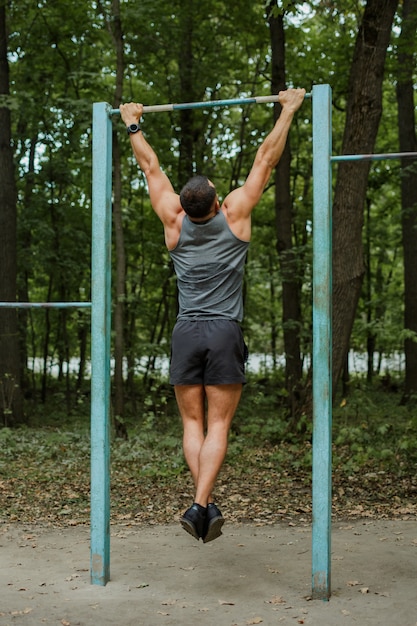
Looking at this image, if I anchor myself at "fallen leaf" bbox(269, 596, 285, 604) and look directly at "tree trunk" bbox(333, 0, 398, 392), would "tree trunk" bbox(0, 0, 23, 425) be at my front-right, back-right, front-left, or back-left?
front-left

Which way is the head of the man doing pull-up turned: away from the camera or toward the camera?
away from the camera

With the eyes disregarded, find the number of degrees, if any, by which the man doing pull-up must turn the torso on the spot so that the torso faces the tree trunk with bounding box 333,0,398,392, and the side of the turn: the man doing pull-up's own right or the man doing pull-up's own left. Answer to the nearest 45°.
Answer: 0° — they already face it

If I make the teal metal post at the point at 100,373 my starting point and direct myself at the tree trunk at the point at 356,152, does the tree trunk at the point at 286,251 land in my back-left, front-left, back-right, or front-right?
front-left

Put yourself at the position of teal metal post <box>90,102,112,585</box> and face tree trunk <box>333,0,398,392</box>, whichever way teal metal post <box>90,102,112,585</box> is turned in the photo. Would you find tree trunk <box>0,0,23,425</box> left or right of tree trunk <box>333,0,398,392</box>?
left

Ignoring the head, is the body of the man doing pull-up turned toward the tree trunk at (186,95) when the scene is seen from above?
yes

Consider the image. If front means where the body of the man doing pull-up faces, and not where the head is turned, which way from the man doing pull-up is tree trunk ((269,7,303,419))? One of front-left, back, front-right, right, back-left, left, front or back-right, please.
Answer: front

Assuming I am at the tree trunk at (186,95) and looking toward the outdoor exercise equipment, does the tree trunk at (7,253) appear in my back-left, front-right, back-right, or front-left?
front-right

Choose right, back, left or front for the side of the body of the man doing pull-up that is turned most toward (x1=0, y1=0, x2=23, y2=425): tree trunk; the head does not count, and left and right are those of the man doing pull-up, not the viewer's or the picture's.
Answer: front

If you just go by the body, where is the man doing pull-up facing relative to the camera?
away from the camera
